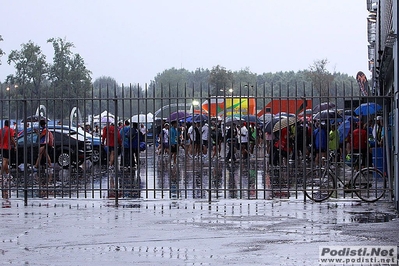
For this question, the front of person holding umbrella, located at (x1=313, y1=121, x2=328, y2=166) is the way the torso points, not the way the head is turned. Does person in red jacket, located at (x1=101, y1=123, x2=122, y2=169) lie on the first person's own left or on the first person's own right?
on the first person's own left

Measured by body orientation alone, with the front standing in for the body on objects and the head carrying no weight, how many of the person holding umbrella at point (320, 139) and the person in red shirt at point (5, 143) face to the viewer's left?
0

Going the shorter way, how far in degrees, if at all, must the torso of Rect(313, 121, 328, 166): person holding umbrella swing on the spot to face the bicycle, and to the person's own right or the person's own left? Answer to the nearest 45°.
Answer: approximately 180°

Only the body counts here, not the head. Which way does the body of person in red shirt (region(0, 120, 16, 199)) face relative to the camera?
away from the camera

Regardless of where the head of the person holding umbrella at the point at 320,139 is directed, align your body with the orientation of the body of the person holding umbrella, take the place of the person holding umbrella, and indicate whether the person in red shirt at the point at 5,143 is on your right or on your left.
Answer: on your left

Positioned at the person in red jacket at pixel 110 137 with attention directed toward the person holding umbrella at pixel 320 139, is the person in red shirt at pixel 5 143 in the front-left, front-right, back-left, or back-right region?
back-right

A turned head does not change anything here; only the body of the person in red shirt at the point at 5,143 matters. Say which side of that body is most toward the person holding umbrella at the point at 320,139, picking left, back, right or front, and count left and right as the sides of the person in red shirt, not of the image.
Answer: right

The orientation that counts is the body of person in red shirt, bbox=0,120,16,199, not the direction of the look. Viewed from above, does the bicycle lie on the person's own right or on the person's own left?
on the person's own right

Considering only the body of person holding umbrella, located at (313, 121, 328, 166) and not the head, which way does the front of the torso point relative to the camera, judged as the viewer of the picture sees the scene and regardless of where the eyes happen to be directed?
away from the camera
